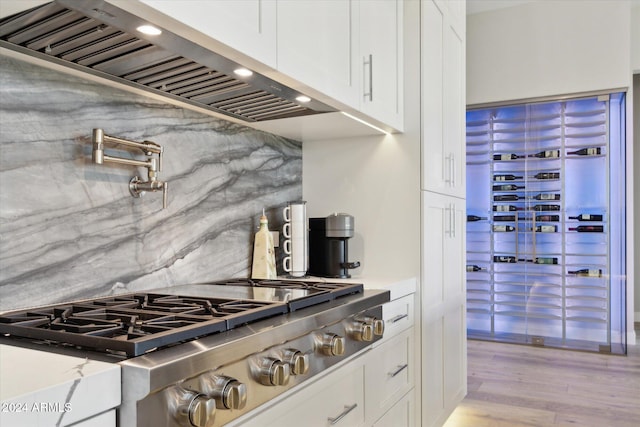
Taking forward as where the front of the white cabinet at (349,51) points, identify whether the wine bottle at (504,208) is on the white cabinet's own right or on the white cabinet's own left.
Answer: on the white cabinet's own left

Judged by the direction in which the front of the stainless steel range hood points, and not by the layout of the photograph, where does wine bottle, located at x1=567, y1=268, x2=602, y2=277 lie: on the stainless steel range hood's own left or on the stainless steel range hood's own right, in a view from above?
on the stainless steel range hood's own left

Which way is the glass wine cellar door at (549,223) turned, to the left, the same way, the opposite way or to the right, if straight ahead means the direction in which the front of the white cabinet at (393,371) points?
to the right

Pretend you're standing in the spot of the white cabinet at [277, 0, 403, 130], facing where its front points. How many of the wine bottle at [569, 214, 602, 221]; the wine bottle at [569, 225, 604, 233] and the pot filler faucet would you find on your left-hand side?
2

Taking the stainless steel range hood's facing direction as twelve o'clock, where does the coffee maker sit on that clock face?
The coffee maker is roughly at 9 o'clock from the stainless steel range hood.

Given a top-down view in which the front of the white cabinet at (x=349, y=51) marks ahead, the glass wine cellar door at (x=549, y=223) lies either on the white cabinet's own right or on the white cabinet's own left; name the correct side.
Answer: on the white cabinet's own left

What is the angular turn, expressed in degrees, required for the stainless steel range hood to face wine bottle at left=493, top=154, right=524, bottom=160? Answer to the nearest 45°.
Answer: approximately 90° to its left

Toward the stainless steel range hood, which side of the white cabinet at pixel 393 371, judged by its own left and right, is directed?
right

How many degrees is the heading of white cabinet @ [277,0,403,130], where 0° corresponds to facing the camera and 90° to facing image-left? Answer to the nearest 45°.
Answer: approximately 315°
